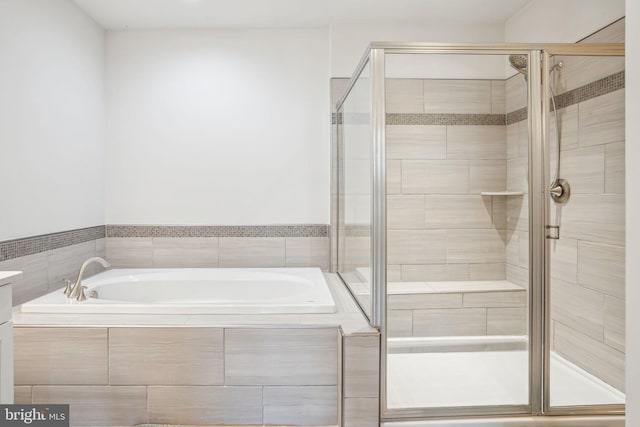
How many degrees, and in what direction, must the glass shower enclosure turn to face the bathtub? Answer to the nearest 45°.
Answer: approximately 90° to its right

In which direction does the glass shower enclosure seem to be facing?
toward the camera
